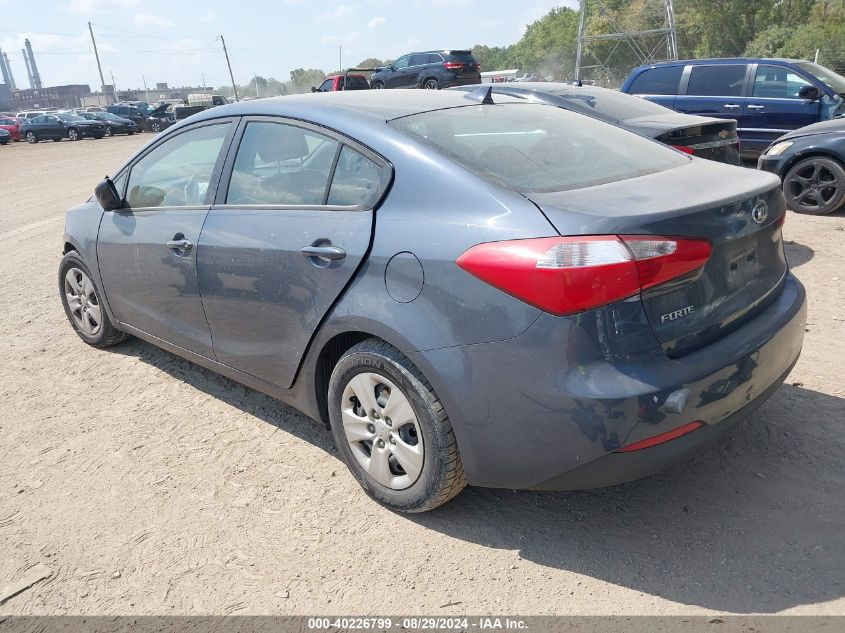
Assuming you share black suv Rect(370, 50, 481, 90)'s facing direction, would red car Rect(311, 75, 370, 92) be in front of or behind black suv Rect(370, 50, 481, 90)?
in front

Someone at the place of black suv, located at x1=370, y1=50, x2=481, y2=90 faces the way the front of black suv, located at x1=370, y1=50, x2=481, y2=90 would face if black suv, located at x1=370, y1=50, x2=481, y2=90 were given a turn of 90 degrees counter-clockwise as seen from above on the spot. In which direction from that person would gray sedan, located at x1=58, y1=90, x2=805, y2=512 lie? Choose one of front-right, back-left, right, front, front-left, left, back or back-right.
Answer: front-left

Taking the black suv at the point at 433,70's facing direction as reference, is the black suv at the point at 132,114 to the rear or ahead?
ahead

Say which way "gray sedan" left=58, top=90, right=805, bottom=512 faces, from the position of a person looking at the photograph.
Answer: facing away from the viewer and to the left of the viewer

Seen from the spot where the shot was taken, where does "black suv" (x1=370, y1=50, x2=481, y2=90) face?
facing away from the viewer and to the left of the viewer

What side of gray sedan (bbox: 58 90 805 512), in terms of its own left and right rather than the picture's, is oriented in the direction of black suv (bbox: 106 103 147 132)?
front

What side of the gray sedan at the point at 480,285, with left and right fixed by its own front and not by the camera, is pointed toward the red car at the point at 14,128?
front
